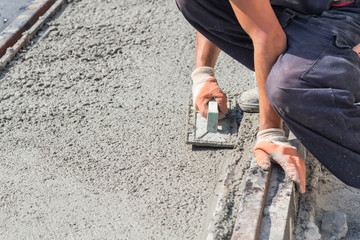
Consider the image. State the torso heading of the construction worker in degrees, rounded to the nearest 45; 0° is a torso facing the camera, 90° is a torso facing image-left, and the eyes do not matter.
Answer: approximately 45°

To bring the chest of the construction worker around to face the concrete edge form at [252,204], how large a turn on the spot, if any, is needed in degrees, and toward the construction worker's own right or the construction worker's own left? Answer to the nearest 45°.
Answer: approximately 45° to the construction worker's own left
